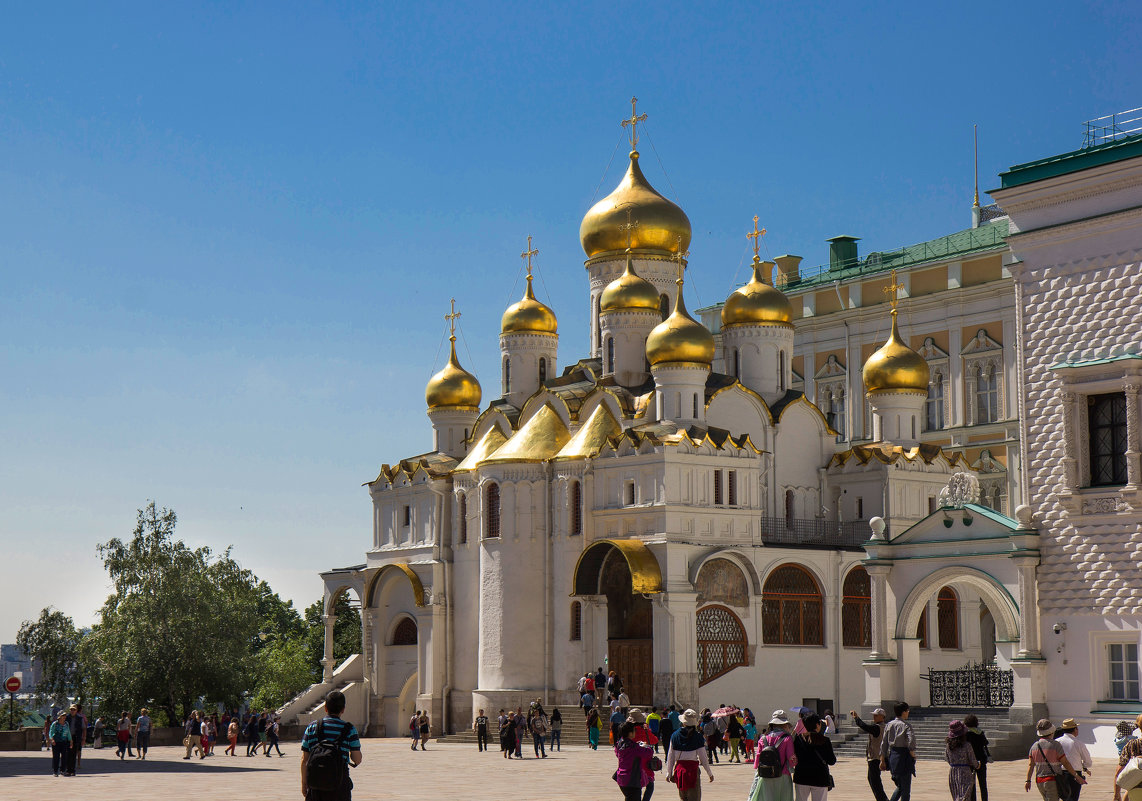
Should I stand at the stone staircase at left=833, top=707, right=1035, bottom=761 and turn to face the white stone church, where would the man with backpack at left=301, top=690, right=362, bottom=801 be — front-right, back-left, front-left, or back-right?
back-left

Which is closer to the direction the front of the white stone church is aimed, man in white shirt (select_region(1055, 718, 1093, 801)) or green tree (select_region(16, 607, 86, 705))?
the man in white shirt

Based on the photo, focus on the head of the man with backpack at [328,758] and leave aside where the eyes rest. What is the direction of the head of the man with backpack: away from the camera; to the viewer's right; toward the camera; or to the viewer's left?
away from the camera

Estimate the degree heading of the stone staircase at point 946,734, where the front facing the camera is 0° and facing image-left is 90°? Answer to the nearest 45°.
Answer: approximately 0°

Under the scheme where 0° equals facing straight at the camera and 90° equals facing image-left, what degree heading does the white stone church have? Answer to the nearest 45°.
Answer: approximately 315°

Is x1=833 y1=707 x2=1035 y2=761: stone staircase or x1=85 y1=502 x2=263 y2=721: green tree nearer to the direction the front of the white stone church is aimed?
the stone staircase

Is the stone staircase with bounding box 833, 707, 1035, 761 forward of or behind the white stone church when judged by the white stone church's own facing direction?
forward
